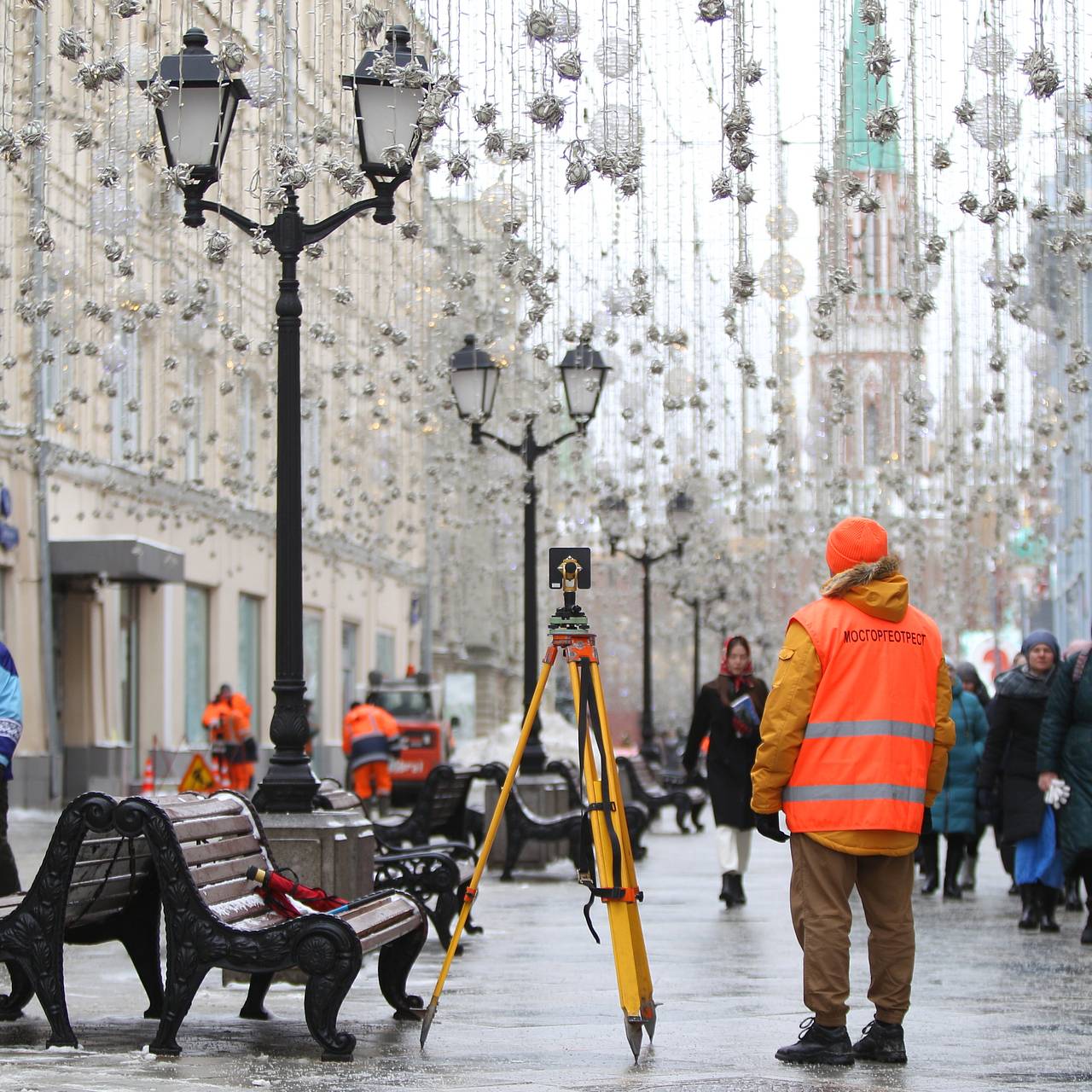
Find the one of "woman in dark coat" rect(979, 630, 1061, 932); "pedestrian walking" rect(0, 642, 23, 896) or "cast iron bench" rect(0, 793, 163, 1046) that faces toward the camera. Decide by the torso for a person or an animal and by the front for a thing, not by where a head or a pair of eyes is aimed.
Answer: the woman in dark coat

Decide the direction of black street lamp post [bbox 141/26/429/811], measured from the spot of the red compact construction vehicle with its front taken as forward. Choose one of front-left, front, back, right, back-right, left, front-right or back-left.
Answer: front

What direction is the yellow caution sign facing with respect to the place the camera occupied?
facing the viewer

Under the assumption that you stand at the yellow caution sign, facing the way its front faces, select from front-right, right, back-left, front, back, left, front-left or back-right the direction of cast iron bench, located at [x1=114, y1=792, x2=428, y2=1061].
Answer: front

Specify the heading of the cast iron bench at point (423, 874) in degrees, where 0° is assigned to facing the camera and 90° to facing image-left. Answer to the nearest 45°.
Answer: approximately 315°

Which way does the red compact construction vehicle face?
toward the camera

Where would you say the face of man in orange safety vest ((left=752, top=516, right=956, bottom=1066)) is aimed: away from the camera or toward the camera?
away from the camera

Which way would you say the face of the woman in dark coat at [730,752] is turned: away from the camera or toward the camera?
toward the camera

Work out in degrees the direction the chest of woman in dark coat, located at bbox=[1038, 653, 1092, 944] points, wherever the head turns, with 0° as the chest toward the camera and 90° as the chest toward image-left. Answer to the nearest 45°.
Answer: approximately 0°

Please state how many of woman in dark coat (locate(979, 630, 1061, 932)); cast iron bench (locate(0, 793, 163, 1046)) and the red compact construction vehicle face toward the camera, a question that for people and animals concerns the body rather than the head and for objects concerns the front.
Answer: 2
